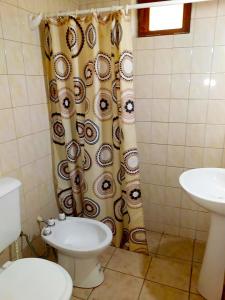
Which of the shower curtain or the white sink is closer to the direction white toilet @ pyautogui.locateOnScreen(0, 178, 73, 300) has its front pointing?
the white sink

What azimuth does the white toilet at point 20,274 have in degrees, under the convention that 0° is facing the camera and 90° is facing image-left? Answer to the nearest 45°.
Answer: approximately 315°

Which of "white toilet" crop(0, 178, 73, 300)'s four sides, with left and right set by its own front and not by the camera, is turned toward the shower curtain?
left

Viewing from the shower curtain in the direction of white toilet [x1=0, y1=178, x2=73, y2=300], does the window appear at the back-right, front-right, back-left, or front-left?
back-left

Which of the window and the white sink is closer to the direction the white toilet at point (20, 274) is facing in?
the white sink

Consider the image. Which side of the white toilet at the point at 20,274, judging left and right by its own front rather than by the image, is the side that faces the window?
left
